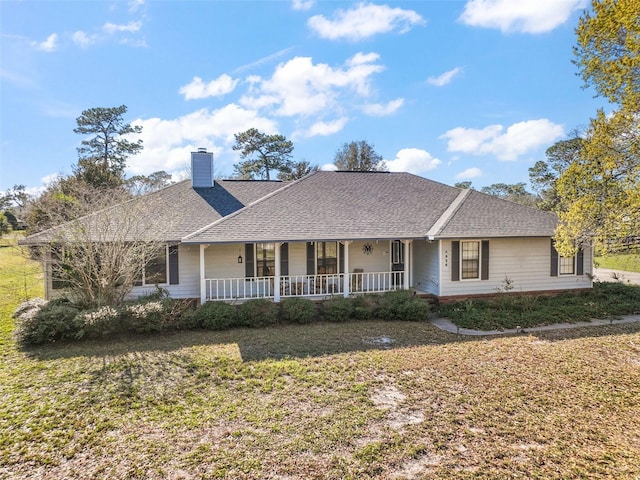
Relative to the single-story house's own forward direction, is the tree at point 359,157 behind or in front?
behind

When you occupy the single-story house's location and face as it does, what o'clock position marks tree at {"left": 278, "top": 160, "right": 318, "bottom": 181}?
The tree is roughly at 6 o'clock from the single-story house.

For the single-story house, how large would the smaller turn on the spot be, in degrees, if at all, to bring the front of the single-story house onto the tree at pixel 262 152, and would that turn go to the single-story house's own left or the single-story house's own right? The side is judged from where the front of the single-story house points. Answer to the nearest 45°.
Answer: approximately 180°

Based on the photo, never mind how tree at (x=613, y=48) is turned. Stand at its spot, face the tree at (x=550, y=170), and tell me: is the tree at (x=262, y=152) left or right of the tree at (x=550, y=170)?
left

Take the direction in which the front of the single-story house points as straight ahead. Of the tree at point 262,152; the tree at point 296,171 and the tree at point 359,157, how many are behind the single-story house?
3

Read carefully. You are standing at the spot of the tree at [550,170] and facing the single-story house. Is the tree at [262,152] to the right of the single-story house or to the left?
right

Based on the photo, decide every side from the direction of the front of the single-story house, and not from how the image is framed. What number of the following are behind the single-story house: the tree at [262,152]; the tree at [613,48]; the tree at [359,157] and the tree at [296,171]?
3

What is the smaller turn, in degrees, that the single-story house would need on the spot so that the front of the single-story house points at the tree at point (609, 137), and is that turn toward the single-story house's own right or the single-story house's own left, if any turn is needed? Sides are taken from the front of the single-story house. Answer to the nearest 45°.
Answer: approximately 45° to the single-story house's own left

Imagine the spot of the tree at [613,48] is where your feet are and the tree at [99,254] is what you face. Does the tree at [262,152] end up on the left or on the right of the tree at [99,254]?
right

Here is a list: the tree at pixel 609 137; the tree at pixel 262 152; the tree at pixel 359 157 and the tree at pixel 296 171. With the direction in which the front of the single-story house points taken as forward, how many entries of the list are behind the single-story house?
3

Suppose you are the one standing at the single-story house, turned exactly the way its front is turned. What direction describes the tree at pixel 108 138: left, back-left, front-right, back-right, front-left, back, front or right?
back-right

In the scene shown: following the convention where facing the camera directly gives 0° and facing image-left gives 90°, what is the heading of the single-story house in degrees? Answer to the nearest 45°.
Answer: approximately 0°
